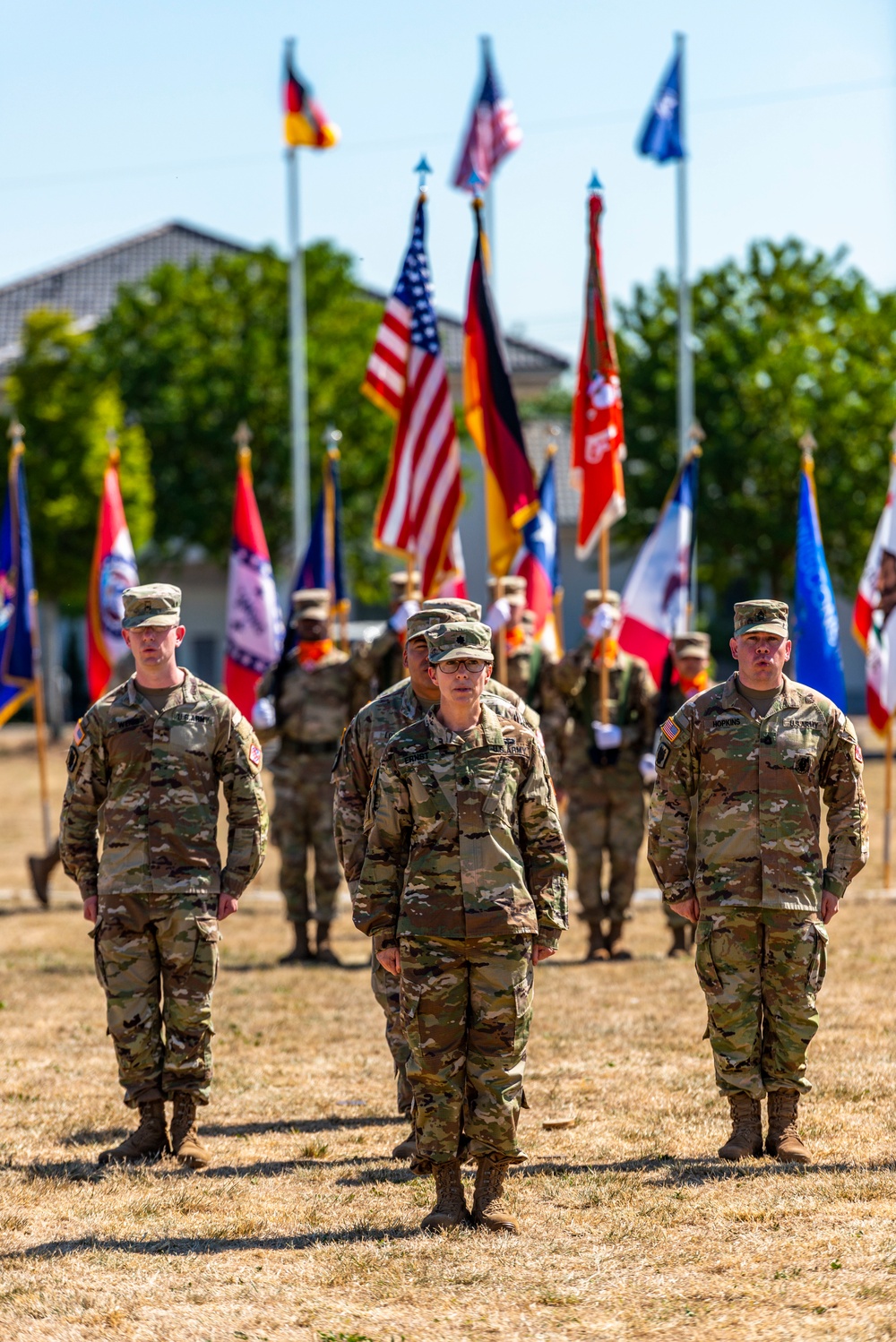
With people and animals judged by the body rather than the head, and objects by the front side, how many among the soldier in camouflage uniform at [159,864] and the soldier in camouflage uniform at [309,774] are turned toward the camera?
2

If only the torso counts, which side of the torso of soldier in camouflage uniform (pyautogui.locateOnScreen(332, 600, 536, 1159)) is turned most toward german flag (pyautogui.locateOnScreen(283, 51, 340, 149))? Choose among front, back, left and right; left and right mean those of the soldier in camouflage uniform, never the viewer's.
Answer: back

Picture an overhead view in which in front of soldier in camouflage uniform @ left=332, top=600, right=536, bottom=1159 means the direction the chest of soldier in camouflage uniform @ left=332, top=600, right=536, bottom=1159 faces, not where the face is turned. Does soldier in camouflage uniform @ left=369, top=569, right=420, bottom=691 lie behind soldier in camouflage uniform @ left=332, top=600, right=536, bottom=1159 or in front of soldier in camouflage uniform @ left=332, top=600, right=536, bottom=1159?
behind

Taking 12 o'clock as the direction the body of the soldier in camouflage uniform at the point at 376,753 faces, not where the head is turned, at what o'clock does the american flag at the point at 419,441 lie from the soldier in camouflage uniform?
The american flag is roughly at 6 o'clock from the soldier in camouflage uniform.

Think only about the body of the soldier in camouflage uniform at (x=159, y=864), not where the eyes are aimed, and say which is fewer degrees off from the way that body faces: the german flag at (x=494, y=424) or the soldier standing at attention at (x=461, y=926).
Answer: the soldier standing at attention

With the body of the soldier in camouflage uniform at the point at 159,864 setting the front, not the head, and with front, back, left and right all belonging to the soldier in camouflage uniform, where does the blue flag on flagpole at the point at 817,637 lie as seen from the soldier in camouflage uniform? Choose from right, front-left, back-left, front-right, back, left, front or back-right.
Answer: back-left

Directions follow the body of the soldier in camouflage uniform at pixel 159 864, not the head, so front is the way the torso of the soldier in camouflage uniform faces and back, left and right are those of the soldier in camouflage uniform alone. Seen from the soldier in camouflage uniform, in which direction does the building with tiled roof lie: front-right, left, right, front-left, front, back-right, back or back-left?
back

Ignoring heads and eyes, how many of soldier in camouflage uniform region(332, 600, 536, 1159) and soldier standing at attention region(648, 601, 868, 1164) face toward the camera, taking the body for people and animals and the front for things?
2

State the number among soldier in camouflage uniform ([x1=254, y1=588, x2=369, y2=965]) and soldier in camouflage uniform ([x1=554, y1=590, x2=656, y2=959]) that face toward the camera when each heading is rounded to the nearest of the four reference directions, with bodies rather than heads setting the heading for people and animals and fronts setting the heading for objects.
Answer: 2

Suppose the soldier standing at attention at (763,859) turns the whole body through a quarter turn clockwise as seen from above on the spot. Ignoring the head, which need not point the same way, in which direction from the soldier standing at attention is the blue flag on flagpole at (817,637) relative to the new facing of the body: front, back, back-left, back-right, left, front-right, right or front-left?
right
